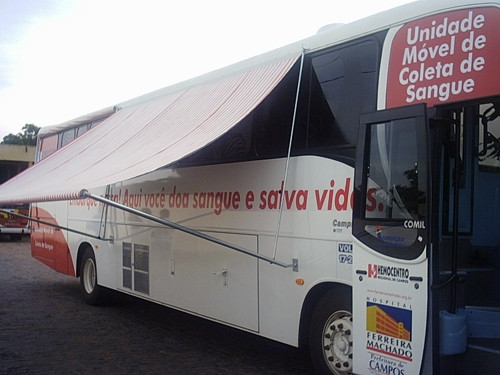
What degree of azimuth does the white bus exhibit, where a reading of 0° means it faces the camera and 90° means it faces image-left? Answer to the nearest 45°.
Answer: approximately 315°
